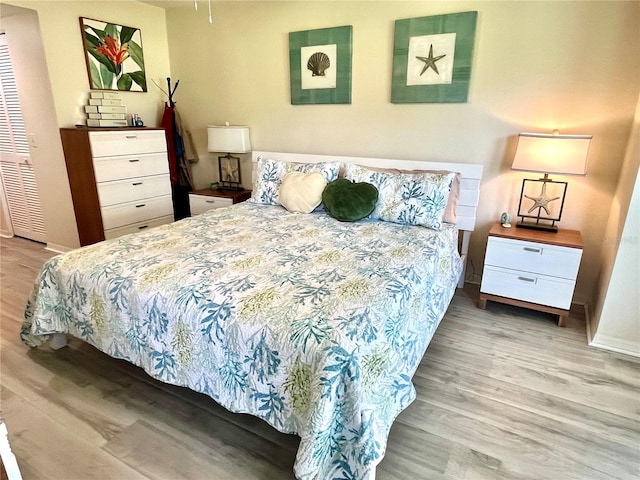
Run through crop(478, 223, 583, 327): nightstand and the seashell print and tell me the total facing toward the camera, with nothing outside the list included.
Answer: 2

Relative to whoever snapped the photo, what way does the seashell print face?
facing the viewer

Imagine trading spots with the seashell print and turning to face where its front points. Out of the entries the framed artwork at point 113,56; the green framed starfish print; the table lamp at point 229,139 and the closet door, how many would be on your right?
3

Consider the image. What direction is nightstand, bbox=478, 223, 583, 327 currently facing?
toward the camera

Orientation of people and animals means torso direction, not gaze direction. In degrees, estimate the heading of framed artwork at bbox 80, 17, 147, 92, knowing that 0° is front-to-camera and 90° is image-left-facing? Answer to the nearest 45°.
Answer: approximately 315°

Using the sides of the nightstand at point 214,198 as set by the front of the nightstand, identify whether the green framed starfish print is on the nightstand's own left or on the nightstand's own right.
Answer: on the nightstand's own left

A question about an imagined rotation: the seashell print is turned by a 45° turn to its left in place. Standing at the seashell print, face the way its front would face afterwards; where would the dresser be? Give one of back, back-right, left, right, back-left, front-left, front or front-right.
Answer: back-right

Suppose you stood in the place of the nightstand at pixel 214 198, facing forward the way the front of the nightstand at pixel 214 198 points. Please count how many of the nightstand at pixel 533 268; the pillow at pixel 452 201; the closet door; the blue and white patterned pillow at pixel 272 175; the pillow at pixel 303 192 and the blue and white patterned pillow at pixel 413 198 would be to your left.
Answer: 5

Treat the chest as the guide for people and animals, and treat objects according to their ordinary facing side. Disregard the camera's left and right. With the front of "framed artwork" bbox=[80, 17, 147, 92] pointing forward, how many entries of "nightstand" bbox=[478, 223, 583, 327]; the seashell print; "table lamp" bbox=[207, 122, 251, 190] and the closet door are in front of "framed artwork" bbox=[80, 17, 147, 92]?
3

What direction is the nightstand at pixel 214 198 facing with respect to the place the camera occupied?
facing the viewer and to the left of the viewer

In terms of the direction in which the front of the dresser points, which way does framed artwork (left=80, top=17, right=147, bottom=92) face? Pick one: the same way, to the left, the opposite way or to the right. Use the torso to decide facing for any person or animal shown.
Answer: the same way

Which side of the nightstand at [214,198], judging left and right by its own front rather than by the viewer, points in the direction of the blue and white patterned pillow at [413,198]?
left

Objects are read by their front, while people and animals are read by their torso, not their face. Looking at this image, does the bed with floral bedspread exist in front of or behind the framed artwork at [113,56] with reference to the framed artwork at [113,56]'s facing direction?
in front
